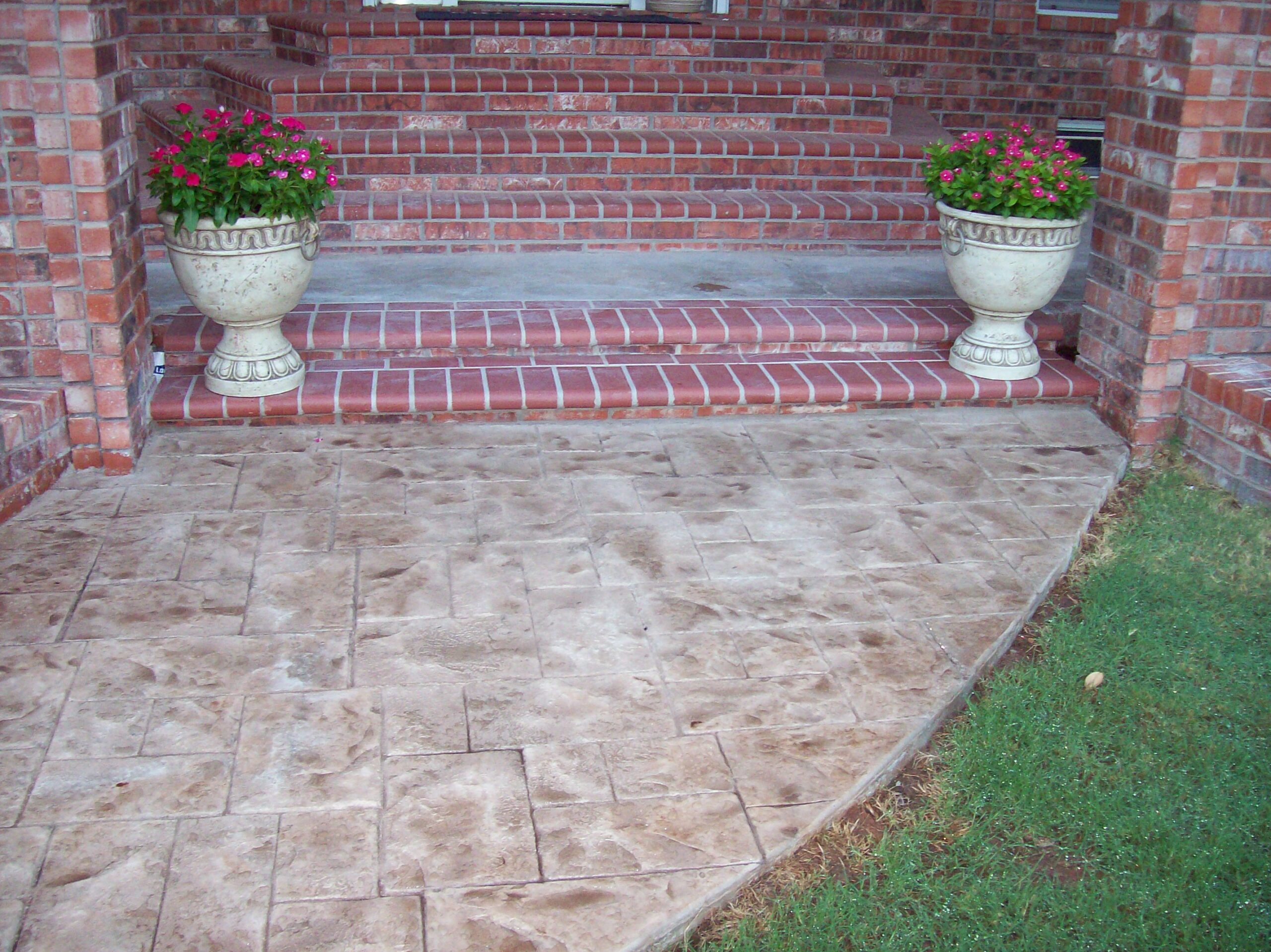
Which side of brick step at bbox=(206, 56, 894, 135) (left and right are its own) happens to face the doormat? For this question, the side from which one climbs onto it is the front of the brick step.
back

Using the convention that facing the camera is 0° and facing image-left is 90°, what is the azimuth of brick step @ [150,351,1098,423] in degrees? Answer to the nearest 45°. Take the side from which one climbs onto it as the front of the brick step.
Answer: approximately 0°

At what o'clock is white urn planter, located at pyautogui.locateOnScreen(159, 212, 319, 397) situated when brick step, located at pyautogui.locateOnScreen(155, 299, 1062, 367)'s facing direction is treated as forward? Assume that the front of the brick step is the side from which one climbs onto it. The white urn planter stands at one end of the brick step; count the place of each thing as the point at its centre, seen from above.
The white urn planter is roughly at 2 o'clock from the brick step.

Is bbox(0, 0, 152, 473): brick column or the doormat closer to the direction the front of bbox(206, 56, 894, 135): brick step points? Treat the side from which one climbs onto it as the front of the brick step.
the brick column

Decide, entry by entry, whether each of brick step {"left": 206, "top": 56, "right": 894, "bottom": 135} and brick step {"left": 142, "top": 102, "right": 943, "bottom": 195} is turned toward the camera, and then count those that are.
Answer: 2

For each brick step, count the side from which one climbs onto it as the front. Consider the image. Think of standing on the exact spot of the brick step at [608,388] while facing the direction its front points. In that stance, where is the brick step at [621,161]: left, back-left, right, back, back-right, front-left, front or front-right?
back

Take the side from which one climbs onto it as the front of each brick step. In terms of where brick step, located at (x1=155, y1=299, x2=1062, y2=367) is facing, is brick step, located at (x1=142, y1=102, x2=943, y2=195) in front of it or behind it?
behind
